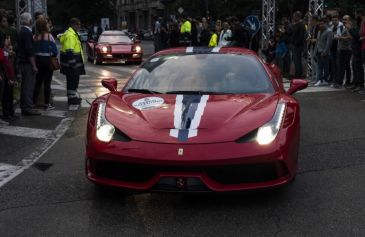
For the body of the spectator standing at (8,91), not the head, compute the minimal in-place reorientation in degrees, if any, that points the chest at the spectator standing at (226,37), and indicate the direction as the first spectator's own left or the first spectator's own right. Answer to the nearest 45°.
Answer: approximately 45° to the first spectator's own left

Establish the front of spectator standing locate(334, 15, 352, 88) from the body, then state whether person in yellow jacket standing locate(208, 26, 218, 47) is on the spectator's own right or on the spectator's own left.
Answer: on the spectator's own right

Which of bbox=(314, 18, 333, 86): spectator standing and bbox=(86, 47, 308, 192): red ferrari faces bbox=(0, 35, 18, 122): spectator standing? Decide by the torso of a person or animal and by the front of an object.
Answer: bbox=(314, 18, 333, 86): spectator standing

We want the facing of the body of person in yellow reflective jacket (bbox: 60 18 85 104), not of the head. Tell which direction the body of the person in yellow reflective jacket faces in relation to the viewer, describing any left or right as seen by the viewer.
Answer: facing to the right of the viewer

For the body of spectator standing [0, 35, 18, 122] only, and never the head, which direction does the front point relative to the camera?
to the viewer's right
